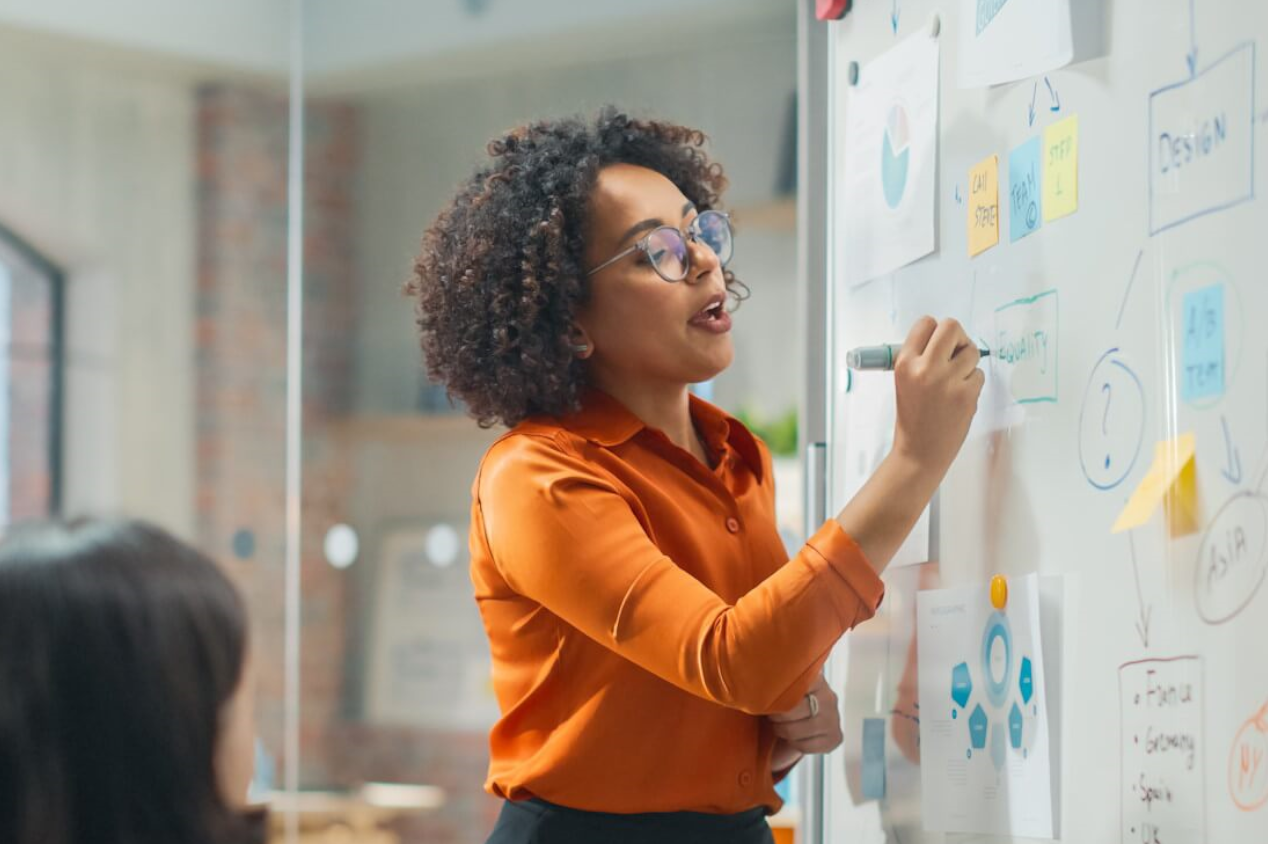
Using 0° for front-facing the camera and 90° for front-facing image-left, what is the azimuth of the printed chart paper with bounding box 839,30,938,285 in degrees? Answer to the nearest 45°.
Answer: approximately 45°

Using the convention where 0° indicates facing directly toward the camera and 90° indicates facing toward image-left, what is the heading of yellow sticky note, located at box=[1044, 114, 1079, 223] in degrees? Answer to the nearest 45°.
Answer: approximately 45°

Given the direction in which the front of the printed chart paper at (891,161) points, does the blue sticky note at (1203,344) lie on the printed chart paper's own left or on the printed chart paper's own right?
on the printed chart paper's own left

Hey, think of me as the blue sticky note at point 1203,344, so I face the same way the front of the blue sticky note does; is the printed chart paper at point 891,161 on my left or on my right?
on my right

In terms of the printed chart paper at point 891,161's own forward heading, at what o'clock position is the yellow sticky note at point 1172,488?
The yellow sticky note is roughly at 10 o'clock from the printed chart paper.
